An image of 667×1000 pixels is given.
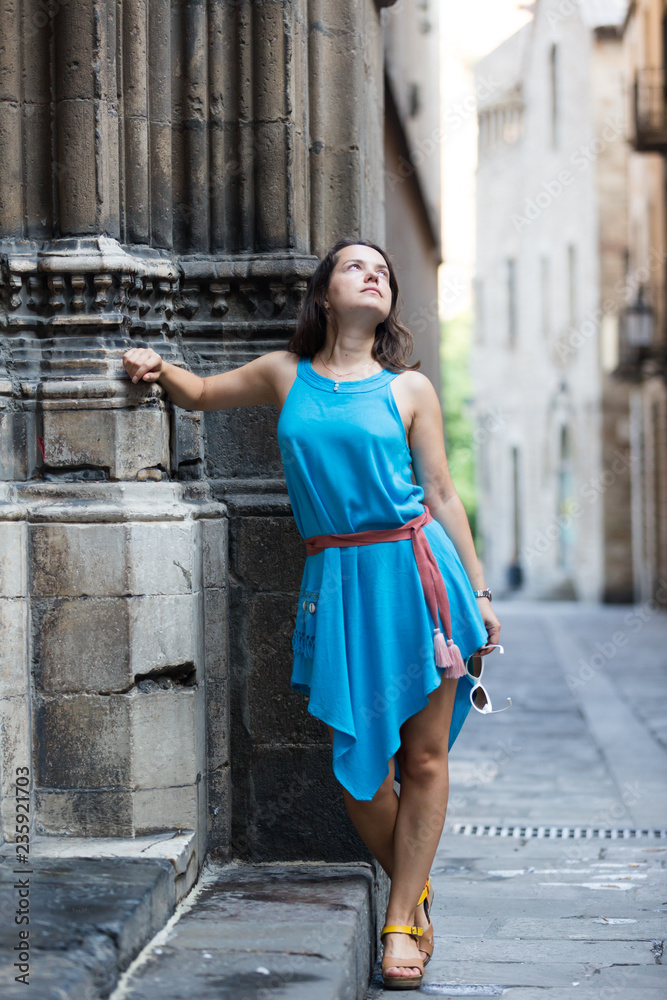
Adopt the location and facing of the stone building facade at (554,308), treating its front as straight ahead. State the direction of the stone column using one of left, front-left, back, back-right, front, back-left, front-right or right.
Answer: front-left

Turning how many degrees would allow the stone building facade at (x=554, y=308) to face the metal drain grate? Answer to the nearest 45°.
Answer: approximately 45° to its left

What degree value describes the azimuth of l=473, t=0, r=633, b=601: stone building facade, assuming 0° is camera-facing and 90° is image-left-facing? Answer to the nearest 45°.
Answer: approximately 45°

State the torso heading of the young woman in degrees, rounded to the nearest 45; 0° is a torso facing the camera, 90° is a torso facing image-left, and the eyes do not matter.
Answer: approximately 0°

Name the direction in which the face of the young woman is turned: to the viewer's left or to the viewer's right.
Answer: to the viewer's right

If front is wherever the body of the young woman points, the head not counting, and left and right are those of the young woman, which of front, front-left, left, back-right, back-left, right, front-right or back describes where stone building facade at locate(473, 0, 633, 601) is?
back

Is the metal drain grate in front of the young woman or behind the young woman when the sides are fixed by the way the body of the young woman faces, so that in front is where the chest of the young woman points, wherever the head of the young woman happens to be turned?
behind
